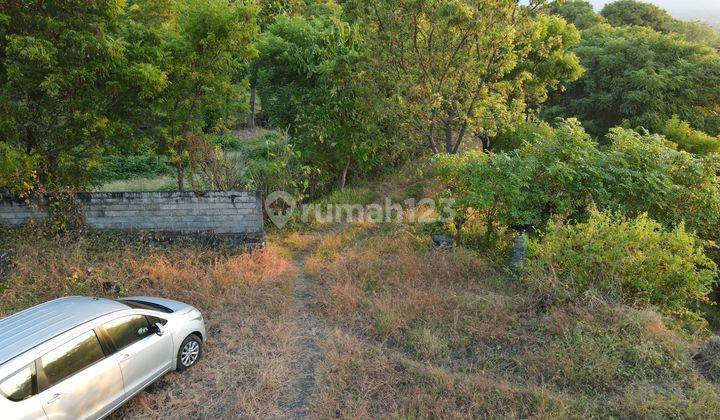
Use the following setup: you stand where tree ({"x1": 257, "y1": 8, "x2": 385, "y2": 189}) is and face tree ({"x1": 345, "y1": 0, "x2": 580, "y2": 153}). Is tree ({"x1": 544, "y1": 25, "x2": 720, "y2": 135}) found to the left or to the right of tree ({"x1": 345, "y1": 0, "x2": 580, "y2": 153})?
left

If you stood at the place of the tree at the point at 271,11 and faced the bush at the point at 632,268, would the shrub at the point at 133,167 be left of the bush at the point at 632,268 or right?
right

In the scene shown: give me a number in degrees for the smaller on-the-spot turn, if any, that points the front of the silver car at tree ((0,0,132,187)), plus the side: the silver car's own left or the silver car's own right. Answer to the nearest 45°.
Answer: approximately 45° to the silver car's own left

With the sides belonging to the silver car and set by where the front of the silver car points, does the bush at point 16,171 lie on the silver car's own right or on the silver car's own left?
on the silver car's own left

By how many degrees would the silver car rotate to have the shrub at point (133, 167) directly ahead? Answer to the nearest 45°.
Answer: approximately 45° to its left

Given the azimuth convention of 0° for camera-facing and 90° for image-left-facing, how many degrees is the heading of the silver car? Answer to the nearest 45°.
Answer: approximately 225°
